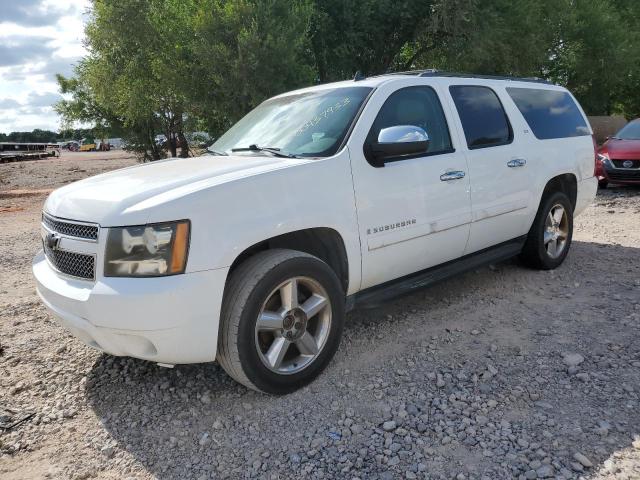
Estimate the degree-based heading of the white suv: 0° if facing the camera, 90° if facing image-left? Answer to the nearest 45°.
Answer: approximately 45°

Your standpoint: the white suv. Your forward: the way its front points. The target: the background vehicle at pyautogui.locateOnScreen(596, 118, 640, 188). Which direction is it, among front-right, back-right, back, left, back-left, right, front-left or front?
back

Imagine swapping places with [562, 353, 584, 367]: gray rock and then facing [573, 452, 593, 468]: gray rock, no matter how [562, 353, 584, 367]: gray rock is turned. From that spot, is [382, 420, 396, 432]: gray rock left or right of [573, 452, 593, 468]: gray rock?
right

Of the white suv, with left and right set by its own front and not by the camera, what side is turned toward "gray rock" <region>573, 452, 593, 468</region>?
left
